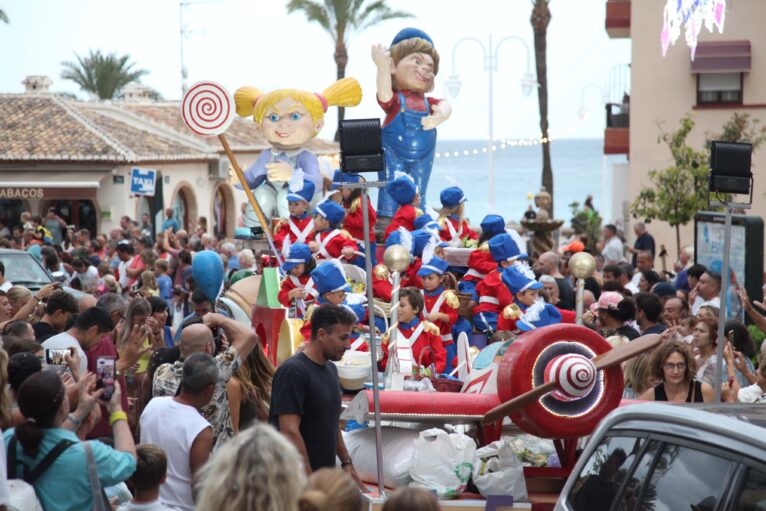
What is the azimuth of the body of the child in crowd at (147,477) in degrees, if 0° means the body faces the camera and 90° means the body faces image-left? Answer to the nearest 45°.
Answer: approximately 180°

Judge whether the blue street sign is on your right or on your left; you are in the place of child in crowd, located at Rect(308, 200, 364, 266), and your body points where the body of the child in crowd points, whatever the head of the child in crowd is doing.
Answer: on your right

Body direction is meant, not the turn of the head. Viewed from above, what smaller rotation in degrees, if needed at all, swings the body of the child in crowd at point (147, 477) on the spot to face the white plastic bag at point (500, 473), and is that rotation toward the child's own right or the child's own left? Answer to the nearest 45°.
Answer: approximately 45° to the child's own right

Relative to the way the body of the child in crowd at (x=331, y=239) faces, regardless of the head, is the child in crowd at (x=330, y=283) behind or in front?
in front

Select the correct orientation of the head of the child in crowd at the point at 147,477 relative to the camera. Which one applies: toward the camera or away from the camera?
away from the camera

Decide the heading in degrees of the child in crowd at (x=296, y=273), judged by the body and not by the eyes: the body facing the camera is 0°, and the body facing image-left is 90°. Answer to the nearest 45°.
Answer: approximately 45°

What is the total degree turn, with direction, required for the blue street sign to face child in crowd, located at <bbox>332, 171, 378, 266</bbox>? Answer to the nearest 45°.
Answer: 0° — it already faces them

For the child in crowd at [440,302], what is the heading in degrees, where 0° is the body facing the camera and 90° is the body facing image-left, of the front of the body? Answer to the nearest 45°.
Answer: approximately 45°

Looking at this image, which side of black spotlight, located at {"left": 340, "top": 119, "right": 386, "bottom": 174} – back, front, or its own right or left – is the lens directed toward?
back

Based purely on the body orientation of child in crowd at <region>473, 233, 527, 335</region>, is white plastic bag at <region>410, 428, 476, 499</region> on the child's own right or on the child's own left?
on the child's own right

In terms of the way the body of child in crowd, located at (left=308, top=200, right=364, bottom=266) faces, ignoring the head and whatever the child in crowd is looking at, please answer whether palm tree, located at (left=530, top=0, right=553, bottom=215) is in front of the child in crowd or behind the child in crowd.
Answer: behind
